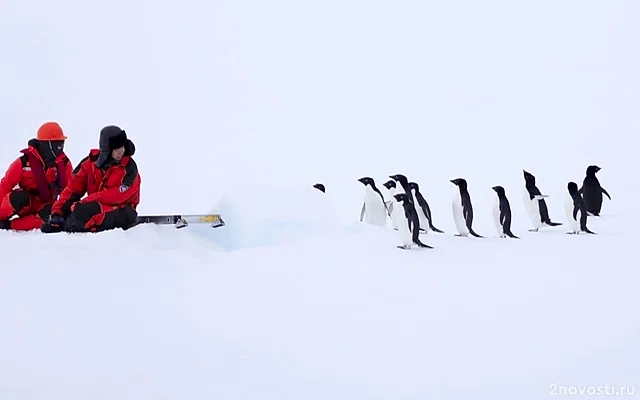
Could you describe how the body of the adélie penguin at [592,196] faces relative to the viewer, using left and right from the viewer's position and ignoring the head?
facing away from the viewer

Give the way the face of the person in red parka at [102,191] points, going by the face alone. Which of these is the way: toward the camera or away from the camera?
toward the camera

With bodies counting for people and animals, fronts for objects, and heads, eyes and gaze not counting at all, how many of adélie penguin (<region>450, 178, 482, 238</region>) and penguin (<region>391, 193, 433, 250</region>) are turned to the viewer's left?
2

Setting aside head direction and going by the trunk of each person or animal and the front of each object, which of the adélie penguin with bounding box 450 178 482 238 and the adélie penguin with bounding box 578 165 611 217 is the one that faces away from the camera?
the adélie penguin with bounding box 578 165 611 217

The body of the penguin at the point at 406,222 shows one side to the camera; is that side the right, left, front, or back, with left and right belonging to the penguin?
left

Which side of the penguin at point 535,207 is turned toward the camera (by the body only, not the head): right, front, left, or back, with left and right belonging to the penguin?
left

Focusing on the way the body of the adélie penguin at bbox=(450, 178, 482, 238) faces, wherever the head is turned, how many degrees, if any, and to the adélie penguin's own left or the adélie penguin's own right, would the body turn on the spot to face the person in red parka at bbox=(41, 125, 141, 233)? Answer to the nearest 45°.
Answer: approximately 45° to the adélie penguin's own left

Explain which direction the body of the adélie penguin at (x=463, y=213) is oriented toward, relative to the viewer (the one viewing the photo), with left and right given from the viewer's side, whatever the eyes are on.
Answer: facing to the left of the viewer

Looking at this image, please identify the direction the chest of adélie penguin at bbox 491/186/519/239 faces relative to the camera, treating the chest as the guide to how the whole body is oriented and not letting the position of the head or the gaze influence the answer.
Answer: to the viewer's left

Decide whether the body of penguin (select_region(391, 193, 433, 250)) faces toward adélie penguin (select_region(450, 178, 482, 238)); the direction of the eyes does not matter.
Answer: no

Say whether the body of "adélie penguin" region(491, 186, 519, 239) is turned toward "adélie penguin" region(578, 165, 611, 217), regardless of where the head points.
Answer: no

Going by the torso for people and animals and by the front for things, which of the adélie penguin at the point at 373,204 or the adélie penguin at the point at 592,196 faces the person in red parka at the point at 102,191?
the adélie penguin at the point at 373,204

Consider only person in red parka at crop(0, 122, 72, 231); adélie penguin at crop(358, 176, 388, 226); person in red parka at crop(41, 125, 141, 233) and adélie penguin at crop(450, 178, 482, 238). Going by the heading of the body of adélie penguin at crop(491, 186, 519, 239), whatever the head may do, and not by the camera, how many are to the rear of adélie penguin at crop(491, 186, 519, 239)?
0

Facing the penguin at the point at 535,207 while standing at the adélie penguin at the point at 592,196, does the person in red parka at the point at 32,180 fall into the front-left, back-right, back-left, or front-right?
front-right

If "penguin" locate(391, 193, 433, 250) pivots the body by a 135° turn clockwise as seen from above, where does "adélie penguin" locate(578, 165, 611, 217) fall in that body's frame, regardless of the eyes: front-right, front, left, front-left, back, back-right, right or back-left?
front

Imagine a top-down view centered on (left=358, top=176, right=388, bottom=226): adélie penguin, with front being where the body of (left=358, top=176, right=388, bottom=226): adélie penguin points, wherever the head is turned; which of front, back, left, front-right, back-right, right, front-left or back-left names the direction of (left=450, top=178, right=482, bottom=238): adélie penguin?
back-left
